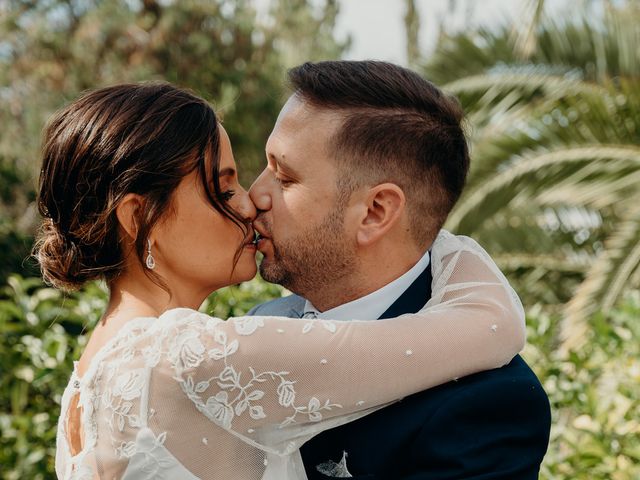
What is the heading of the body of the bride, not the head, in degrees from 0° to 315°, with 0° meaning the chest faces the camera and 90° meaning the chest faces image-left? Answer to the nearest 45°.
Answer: approximately 270°

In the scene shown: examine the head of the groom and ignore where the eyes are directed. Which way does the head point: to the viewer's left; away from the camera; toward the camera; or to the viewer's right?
to the viewer's left

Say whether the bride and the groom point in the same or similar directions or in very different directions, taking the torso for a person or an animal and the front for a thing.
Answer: very different directions

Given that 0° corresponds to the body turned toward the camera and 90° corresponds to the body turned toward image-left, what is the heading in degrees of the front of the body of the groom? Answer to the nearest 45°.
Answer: approximately 90°

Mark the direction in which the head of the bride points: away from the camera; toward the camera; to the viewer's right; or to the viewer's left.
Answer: to the viewer's right

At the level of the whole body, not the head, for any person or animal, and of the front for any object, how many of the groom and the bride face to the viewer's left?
1
